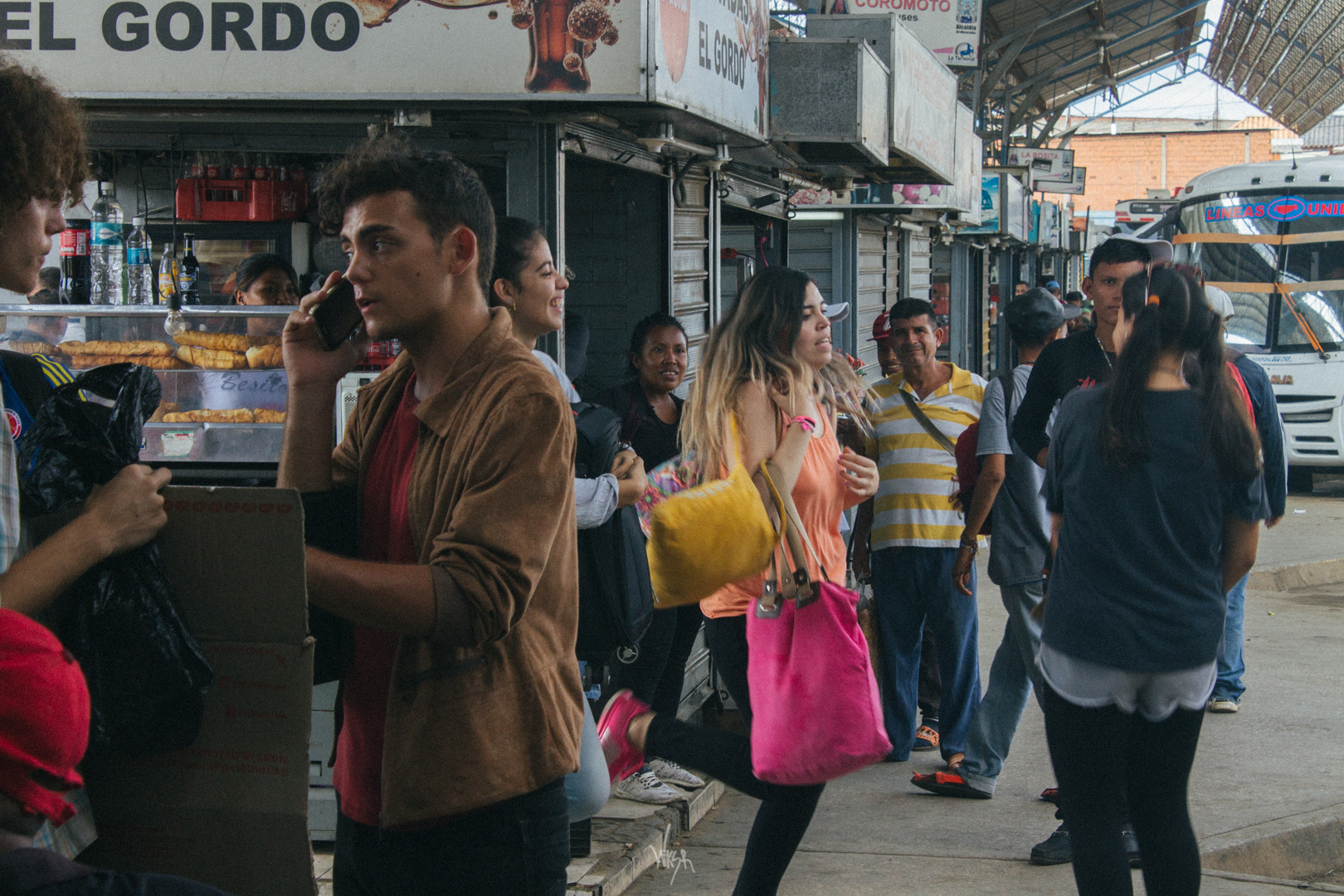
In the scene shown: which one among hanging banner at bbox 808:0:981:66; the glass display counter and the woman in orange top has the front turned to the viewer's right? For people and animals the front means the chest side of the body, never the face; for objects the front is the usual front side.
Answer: the woman in orange top

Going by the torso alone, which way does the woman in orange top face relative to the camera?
to the viewer's right

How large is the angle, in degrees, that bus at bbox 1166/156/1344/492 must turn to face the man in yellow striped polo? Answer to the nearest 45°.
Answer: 0° — it already faces them

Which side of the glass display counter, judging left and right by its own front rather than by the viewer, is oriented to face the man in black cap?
left

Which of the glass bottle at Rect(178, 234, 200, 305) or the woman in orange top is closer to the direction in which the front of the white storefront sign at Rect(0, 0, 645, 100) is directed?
the woman in orange top

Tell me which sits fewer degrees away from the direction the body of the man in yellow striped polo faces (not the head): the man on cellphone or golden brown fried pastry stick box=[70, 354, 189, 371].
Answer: the man on cellphone

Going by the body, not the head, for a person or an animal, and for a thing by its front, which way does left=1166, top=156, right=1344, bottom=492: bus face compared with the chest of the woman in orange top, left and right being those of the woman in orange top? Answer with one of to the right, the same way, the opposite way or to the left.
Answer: to the right

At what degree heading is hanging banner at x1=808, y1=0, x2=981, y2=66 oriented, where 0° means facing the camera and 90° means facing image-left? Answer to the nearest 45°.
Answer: approximately 0°
